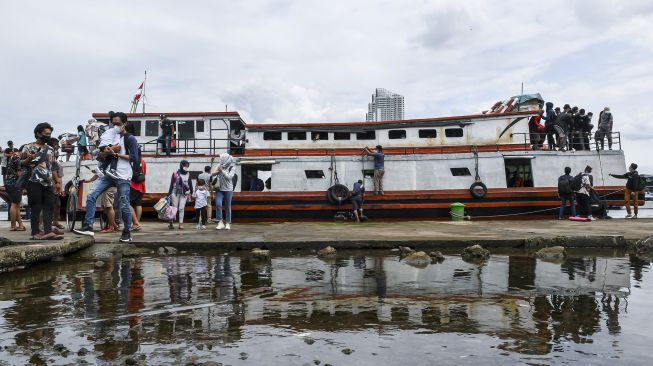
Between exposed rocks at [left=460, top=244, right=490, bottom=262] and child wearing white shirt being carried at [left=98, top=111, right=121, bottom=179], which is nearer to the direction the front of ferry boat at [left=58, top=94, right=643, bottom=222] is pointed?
the exposed rocks

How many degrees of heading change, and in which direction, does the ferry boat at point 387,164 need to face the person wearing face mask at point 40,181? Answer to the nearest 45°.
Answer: approximately 135° to its right

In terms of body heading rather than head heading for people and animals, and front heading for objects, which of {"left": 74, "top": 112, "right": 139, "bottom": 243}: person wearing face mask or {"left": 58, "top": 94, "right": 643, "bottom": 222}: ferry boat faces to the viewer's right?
the ferry boat

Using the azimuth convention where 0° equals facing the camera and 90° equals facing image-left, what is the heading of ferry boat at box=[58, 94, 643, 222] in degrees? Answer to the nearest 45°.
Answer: approximately 270°
